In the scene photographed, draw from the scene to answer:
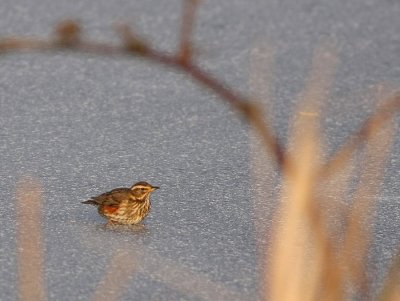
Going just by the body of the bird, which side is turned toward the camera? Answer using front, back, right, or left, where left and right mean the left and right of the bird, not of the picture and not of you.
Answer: right
